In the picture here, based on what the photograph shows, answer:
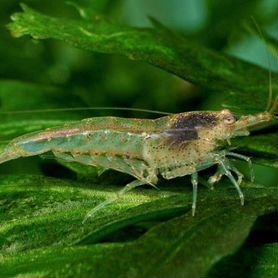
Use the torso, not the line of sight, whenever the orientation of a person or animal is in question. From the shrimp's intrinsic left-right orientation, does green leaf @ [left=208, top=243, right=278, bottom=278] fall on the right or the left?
on its right

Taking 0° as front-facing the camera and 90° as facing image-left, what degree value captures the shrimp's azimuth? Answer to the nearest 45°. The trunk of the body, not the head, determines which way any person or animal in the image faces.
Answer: approximately 270°
